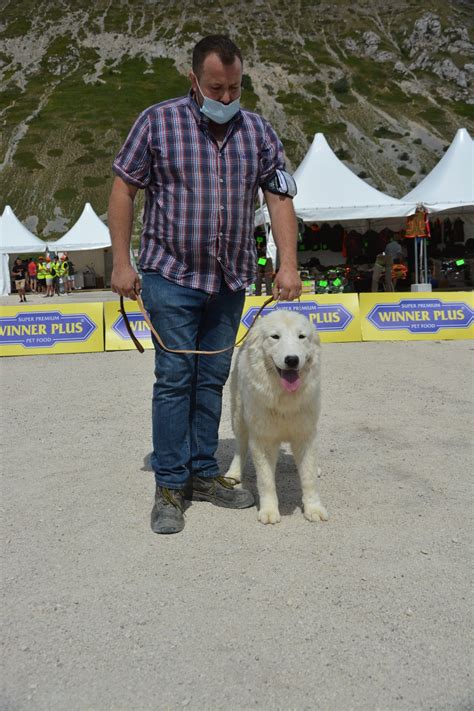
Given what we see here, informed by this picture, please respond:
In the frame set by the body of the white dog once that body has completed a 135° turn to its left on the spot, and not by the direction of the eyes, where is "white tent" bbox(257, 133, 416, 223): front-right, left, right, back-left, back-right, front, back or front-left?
front-left

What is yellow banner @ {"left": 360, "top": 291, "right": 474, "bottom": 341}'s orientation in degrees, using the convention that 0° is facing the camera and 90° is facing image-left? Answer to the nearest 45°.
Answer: approximately 0°

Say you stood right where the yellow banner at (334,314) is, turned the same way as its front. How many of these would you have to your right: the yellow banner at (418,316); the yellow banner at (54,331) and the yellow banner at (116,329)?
2

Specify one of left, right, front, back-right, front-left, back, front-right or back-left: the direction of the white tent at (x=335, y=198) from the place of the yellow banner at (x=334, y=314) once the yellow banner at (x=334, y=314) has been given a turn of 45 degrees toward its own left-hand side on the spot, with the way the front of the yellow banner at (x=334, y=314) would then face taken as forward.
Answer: back-left
